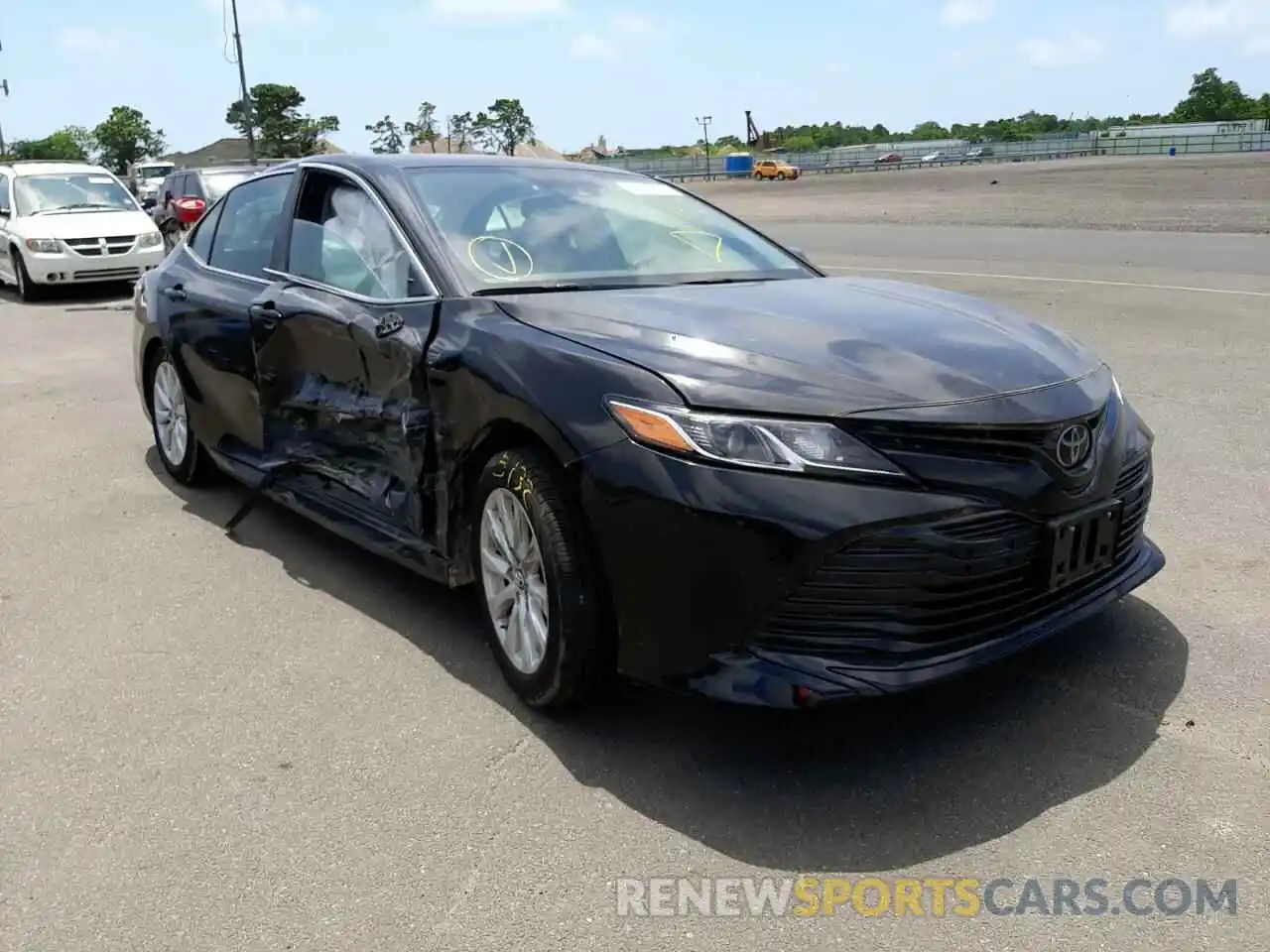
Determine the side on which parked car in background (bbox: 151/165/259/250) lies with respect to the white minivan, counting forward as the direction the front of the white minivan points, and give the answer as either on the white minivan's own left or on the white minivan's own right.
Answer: on the white minivan's own left

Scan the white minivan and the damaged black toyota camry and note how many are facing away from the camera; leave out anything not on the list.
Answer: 0

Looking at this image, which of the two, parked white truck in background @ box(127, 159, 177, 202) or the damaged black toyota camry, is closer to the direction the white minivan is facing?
the damaged black toyota camry

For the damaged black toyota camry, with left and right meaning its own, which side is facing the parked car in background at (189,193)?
back

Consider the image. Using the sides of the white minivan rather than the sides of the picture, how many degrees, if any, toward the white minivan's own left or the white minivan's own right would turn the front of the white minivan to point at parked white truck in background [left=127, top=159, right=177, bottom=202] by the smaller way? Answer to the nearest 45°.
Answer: approximately 135° to the white minivan's own left

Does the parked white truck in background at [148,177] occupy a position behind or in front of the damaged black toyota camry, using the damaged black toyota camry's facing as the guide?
behind

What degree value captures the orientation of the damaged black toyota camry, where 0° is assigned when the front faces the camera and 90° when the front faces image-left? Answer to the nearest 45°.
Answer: approximately 315°

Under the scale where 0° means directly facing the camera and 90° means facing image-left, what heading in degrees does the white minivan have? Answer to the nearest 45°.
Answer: approximately 315°

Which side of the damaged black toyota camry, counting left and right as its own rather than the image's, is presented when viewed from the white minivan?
back
